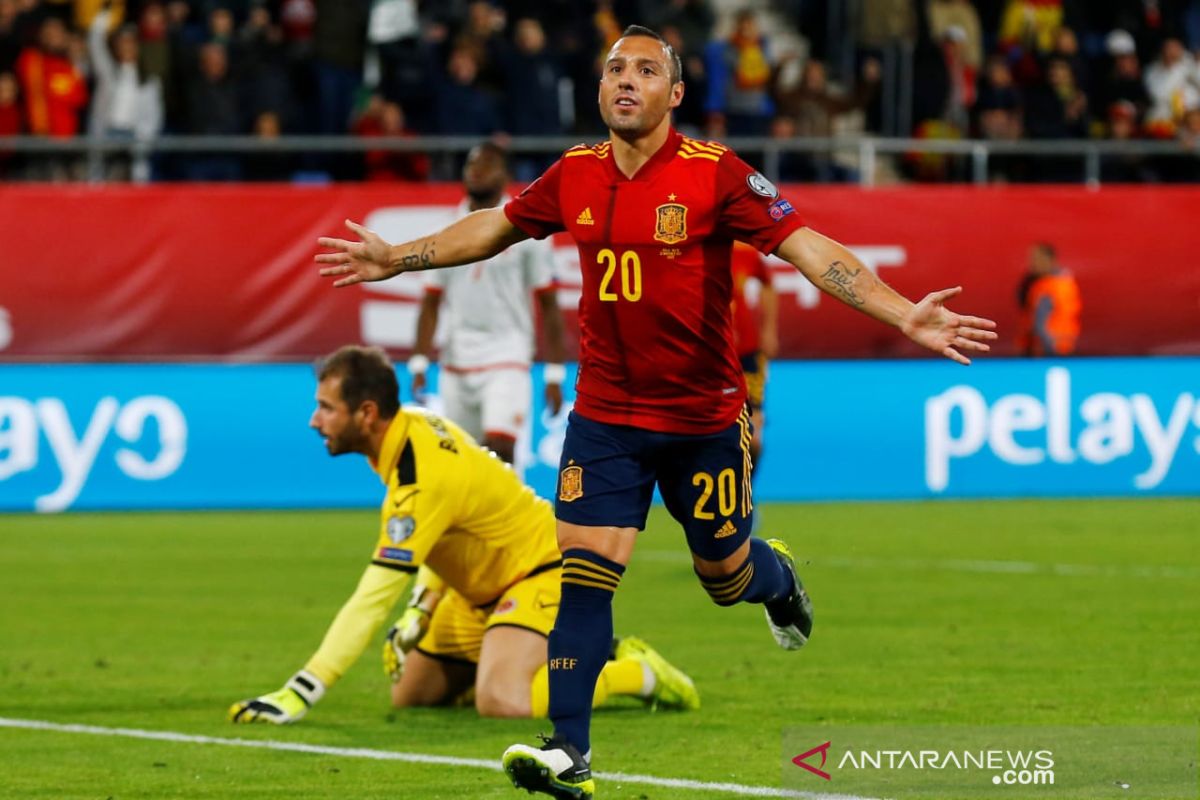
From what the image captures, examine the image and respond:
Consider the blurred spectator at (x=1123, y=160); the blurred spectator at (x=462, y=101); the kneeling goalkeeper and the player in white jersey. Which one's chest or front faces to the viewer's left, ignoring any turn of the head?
the kneeling goalkeeper

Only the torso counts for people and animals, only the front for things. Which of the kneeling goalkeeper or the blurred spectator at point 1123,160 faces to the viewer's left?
the kneeling goalkeeper

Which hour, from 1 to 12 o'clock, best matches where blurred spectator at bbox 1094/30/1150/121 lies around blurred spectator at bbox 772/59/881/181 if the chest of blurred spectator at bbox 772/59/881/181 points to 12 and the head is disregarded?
blurred spectator at bbox 1094/30/1150/121 is roughly at 8 o'clock from blurred spectator at bbox 772/59/881/181.

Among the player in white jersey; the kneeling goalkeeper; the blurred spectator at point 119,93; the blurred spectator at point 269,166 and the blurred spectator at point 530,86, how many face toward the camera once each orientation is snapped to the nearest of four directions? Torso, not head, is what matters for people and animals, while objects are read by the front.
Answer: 4

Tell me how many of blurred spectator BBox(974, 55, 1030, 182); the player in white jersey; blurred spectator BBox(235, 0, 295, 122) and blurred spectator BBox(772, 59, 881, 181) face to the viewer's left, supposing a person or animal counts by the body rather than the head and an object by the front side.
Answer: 0

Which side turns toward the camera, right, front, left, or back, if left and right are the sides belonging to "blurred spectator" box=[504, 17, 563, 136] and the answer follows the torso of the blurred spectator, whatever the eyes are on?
front

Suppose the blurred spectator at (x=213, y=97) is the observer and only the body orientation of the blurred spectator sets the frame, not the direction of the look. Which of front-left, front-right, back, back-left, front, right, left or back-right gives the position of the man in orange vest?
left

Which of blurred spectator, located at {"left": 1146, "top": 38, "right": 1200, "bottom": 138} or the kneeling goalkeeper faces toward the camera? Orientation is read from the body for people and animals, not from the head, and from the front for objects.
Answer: the blurred spectator

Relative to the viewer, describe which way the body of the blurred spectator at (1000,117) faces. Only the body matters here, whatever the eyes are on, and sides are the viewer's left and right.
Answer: facing the viewer

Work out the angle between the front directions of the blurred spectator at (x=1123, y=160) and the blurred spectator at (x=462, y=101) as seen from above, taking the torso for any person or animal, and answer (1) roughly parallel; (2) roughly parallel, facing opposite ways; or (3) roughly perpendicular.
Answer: roughly parallel

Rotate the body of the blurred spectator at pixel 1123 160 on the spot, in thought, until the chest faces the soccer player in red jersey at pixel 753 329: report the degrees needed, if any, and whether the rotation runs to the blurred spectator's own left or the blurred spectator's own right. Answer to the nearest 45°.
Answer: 0° — they already face them

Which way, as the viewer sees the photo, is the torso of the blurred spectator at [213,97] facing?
toward the camera

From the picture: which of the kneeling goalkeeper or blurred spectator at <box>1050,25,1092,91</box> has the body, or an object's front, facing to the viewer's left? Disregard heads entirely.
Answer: the kneeling goalkeeper

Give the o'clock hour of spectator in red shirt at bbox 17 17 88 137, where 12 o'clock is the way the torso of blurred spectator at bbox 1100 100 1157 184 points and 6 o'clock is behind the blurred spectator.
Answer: The spectator in red shirt is roughly at 2 o'clock from the blurred spectator.

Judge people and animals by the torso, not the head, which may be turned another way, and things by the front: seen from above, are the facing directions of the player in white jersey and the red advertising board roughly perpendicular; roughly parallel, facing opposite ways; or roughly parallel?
roughly parallel

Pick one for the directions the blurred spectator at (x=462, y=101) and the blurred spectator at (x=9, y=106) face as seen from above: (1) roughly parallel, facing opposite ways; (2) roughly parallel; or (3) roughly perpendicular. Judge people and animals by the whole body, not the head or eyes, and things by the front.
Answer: roughly parallel

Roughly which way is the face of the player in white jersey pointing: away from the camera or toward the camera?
toward the camera

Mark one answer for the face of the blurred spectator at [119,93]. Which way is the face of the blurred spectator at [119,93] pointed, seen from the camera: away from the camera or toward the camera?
toward the camera

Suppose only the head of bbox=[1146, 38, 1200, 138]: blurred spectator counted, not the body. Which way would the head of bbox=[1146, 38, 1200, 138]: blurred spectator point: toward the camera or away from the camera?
toward the camera

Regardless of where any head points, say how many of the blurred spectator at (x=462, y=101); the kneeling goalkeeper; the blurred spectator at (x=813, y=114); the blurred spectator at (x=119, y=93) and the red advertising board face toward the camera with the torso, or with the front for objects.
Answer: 4

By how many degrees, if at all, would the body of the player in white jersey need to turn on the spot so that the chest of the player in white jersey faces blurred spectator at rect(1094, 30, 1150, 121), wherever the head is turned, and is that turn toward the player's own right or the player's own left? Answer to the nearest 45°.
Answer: approximately 135° to the player's own left
